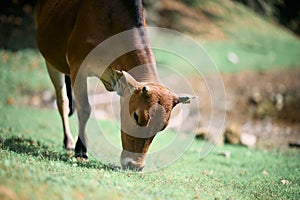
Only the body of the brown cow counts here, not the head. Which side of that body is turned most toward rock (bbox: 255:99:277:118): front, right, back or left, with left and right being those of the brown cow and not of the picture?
left

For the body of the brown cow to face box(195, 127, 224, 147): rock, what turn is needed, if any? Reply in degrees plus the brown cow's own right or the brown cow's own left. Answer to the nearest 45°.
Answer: approximately 90° to the brown cow's own left

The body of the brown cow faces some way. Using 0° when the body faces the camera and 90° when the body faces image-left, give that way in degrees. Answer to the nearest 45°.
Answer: approximately 315°

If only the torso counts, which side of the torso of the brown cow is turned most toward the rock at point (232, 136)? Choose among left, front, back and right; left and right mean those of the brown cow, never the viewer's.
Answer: left

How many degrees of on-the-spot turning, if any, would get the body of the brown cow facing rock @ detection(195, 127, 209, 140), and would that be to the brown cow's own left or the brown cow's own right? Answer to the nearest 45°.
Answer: approximately 90° to the brown cow's own left
